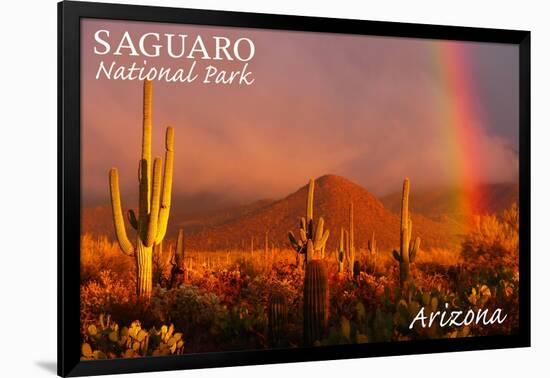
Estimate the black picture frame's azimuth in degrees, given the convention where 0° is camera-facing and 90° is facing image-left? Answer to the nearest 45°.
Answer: approximately 315°
